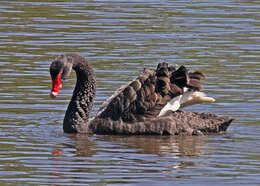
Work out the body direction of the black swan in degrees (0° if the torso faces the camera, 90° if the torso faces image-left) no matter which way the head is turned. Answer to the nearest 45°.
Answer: approximately 90°
